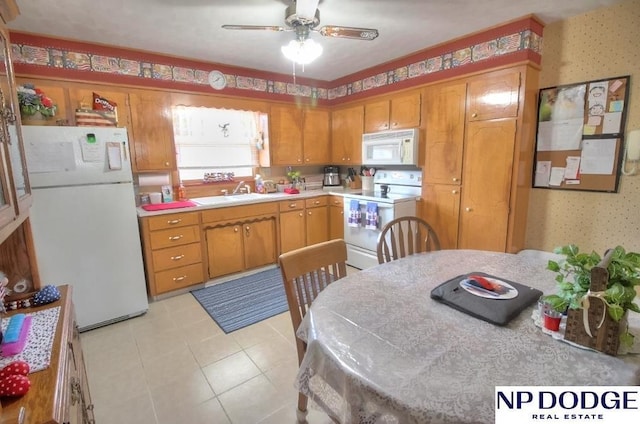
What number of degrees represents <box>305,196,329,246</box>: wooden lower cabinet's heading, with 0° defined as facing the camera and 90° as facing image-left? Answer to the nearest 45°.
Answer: approximately 315°

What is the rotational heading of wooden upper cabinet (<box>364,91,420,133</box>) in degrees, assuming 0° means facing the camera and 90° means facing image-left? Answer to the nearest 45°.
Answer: approximately 45°

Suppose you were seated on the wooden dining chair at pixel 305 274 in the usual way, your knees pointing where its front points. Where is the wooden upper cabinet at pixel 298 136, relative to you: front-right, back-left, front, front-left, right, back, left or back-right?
back-left

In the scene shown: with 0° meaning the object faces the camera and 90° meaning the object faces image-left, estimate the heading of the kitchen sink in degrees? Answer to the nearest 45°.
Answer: approximately 315°

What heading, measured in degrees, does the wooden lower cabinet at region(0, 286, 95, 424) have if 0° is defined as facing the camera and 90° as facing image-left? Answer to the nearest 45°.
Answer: approximately 270°

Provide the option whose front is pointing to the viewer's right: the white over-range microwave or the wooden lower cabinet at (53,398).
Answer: the wooden lower cabinet

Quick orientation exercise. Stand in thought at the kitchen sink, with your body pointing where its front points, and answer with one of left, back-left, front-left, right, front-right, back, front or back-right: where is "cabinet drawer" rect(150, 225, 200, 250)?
right

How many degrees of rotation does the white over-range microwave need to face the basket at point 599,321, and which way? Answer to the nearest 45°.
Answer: approximately 45° to its left

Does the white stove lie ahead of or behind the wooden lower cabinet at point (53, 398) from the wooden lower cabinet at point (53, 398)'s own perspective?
ahead

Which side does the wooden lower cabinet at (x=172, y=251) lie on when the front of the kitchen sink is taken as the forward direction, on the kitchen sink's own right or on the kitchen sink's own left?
on the kitchen sink's own right
